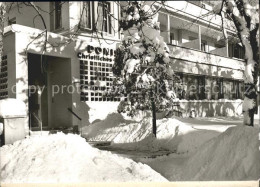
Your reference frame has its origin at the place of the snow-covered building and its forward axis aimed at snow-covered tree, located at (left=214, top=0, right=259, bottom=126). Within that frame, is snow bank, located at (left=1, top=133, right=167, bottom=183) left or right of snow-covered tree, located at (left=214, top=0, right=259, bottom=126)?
right

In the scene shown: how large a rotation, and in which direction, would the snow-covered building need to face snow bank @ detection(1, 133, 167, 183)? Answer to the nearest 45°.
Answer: approximately 45° to its right

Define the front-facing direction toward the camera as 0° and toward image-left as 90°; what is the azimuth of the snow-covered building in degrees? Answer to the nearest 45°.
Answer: approximately 315°

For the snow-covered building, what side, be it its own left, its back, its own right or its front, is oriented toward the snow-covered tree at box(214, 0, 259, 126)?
front

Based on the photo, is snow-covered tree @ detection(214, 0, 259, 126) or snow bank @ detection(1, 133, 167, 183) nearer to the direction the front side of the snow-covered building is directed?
the snow-covered tree
